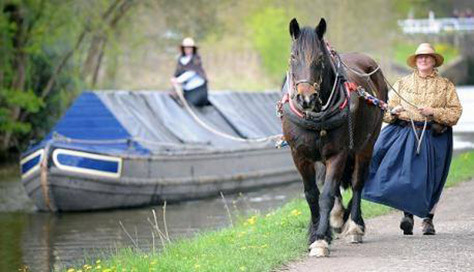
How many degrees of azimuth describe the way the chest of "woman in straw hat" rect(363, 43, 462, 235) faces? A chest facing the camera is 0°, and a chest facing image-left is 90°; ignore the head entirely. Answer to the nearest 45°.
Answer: approximately 0°

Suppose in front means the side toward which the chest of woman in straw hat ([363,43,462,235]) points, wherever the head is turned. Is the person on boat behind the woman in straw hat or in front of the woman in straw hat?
behind

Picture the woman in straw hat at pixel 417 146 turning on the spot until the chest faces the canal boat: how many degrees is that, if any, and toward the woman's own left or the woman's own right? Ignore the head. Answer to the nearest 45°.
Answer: approximately 135° to the woman's own right

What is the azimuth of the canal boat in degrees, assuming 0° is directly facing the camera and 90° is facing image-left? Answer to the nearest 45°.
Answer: approximately 45°

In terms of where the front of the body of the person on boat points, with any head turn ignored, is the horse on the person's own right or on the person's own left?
on the person's own left
